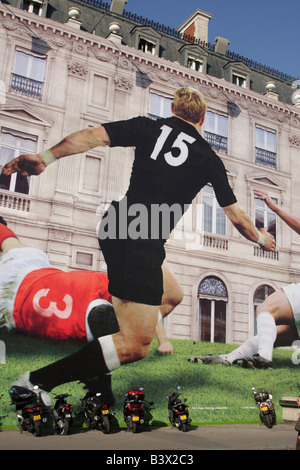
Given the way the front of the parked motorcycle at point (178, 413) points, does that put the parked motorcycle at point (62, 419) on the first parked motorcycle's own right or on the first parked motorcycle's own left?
on the first parked motorcycle's own left

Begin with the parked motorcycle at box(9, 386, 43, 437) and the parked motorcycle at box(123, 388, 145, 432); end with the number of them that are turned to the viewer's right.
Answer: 0

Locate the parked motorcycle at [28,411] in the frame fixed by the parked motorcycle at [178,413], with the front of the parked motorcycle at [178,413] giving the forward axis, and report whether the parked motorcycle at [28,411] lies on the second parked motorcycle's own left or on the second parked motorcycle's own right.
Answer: on the second parked motorcycle's own left

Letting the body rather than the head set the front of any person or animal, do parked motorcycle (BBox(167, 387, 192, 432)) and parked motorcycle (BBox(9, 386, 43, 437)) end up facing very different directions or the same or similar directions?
same or similar directions

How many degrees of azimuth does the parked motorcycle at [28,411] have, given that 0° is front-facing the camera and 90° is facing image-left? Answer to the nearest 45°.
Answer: approximately 135°

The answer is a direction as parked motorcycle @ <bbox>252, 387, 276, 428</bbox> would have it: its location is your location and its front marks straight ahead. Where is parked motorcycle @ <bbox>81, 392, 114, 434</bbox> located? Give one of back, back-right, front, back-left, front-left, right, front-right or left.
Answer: left

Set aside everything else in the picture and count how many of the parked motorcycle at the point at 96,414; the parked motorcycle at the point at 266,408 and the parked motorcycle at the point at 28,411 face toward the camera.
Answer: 0

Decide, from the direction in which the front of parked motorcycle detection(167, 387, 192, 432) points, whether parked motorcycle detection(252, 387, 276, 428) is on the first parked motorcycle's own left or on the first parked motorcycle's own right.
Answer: on the first parked motorcycle's own right

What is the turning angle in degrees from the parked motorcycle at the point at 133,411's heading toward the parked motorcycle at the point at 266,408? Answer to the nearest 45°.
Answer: approximately 45° to its right

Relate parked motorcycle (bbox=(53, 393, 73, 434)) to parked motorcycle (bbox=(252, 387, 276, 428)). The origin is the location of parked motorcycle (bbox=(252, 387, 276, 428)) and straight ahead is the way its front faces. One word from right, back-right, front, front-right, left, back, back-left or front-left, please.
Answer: left
